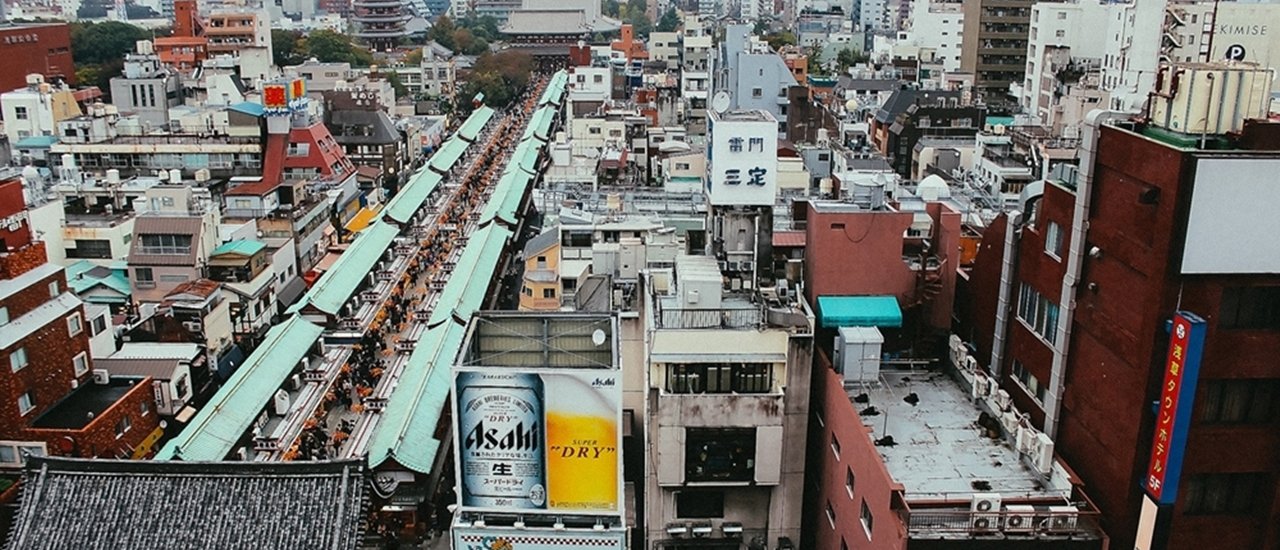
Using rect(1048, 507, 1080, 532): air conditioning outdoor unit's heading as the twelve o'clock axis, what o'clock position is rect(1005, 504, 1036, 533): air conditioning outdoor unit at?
rect(1005, 504, 1036, 533): air conditioning outdoor unit is roughly at 2 o'clock from rect(1048, 507, 1080, 532): air conditioning outdoor unit.

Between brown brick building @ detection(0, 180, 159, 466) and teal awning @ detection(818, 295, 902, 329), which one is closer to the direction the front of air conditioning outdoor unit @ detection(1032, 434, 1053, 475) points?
the brown brick building

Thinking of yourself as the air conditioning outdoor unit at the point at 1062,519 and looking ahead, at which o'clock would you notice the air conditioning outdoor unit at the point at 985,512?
the air conditioning outdoor unit at the point at 985,512 is roughly at 2 o'clock from the air conditioning outdoor unit at the point at 1062,519.

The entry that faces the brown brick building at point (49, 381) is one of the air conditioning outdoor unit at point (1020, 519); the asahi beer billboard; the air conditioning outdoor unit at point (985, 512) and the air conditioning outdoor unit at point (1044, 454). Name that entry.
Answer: the air conditioning outdoor unit at point (1044, 454)

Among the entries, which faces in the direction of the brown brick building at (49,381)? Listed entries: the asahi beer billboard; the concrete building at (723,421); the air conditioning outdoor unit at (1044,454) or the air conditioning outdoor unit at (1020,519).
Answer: the air conditioning outdoor unit at (1044,454)

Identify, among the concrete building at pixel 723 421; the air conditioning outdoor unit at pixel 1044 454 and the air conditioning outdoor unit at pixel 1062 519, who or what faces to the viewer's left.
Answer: the air conditioning outdoor unit at pixel 1044 454

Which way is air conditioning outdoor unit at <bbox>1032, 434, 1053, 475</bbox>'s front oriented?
to the viewer's left

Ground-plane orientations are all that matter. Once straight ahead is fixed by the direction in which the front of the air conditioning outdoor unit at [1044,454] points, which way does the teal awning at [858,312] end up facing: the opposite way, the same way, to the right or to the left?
to the left

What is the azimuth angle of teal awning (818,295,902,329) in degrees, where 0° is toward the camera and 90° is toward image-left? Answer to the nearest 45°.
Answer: approximately 0°

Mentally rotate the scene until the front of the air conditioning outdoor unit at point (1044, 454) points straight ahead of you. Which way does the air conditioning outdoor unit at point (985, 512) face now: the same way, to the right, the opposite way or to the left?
to the left

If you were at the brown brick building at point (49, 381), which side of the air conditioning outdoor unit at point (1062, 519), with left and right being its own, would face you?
right

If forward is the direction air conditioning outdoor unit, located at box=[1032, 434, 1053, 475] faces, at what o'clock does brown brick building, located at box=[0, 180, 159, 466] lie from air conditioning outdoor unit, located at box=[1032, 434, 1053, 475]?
The brown brick building is roughly at 12 o'clock from the air conditioning outdoor unit.

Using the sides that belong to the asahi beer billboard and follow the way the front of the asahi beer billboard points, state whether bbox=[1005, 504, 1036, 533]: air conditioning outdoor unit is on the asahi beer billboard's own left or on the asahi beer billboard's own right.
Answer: on the asahi beer billboard's own left
